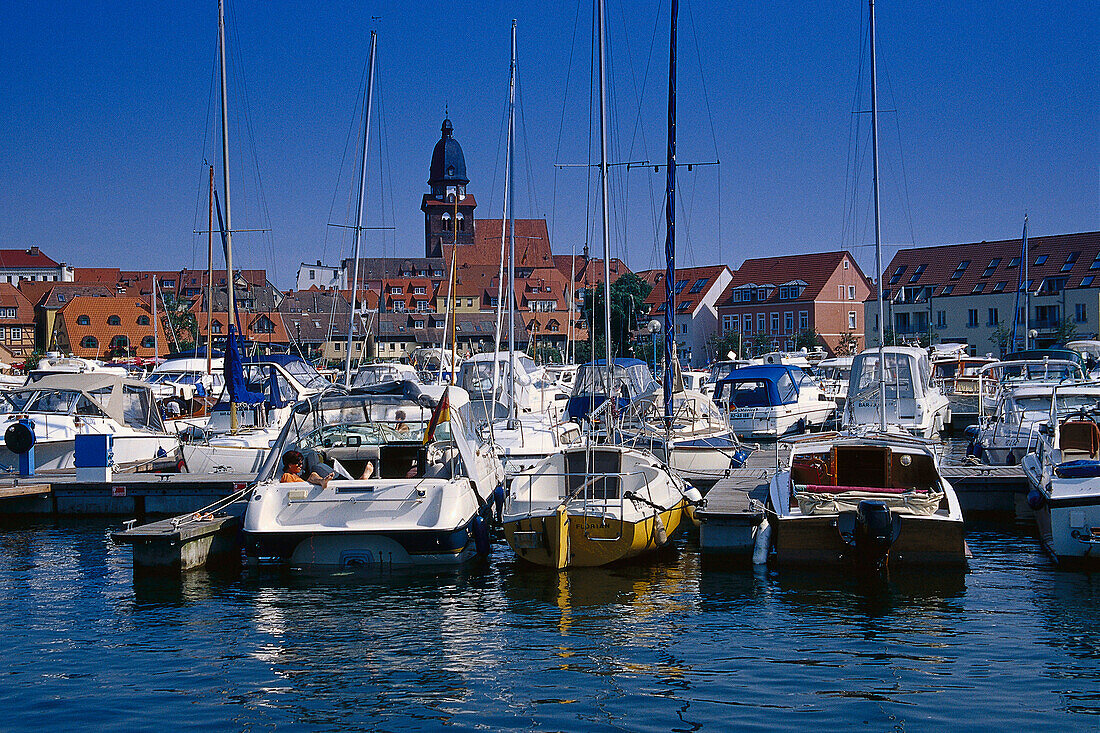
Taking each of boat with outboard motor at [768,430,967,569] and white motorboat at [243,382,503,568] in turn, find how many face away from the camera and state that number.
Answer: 2

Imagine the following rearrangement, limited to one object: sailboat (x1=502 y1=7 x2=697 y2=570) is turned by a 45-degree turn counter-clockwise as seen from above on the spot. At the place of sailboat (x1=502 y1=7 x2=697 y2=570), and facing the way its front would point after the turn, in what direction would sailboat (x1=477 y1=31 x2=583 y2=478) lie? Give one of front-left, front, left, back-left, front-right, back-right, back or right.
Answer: front

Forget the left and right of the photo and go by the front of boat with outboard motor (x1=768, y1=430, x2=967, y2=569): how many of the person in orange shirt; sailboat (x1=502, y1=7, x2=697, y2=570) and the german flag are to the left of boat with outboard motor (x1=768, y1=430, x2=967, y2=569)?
3

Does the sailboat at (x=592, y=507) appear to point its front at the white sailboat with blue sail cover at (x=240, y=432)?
no

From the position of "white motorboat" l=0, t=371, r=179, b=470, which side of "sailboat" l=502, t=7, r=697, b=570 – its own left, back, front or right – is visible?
left

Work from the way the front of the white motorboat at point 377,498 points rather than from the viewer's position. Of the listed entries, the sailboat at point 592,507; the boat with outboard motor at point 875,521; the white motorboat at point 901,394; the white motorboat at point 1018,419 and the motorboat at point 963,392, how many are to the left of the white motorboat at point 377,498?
0

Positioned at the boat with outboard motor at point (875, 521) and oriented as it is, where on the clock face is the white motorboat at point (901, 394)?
The white motorboat is roughly at 12 o'clock from the boat with outboard motor.

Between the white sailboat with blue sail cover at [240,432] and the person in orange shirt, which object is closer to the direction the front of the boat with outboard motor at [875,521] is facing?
the white sailboat with blue sail cover

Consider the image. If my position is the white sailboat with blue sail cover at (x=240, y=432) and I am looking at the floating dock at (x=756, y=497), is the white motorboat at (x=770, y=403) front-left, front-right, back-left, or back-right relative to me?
front-left

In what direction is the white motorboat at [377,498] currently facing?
away from the camera

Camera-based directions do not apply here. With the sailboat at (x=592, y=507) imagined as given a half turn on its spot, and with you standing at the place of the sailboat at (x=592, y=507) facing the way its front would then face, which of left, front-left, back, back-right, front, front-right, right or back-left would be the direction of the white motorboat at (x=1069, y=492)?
back-left

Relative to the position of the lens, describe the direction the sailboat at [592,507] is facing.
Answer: facing away from the viewer and to the right of the viewer

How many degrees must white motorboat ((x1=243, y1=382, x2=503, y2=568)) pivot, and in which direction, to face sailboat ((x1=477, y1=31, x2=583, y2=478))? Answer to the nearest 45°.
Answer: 0° — it already faces it

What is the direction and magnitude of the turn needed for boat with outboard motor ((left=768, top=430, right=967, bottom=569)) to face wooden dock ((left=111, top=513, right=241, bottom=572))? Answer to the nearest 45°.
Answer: approximately 90° to its left

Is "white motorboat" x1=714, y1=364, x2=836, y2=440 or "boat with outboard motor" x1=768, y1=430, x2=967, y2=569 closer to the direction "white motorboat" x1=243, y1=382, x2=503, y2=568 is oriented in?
the white motorboat

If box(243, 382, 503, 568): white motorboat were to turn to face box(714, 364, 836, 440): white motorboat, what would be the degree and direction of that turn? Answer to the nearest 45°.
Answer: approximately 45° to its right

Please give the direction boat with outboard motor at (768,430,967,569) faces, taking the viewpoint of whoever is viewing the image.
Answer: facing away from the viewer

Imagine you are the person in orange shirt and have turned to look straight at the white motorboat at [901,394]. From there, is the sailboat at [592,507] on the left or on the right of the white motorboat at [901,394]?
right

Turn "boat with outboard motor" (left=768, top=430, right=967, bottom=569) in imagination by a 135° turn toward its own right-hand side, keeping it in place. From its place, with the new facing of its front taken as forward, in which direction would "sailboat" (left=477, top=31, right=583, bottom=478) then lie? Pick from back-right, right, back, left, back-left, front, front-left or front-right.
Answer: back

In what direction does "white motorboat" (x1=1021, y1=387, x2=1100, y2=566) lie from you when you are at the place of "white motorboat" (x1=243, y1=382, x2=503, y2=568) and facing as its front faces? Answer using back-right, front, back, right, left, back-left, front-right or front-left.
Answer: right
